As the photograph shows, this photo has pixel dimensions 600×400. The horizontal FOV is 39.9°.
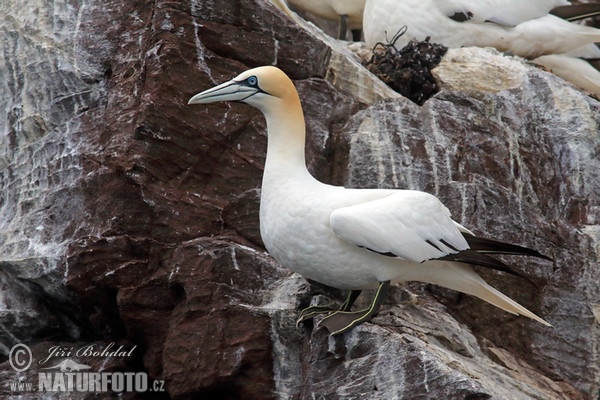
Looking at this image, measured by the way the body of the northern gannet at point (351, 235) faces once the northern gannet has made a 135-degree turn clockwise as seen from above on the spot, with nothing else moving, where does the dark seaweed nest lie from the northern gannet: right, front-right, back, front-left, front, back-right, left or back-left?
front-left

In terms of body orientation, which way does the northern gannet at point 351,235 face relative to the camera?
to the viewer's left

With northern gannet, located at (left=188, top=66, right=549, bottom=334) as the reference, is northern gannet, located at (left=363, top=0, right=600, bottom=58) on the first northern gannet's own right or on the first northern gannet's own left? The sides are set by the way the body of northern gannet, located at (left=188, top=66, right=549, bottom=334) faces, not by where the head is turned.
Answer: on the first northern gannet's own right

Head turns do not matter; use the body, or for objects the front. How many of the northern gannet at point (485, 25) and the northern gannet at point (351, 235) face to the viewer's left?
2

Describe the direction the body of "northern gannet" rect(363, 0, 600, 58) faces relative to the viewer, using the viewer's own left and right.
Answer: facing to the left of the viewer

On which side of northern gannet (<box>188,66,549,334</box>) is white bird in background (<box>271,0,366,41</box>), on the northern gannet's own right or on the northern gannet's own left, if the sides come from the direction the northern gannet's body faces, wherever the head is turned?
on the northern gannet's own right
